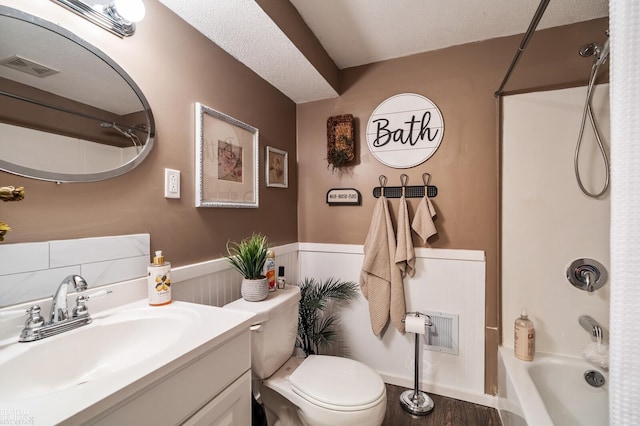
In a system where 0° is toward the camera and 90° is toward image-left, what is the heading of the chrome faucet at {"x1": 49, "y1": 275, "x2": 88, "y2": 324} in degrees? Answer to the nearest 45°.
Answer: approximately 315°

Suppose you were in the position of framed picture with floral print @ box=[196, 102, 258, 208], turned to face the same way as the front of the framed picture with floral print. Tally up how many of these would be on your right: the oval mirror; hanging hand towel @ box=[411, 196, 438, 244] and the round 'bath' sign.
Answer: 1

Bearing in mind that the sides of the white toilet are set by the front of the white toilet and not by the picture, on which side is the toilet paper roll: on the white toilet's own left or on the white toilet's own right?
on the white toilet's own left

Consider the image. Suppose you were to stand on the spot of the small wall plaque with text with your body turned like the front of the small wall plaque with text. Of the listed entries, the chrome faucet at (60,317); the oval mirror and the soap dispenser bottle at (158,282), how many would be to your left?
0

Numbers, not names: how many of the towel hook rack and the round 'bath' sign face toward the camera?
2

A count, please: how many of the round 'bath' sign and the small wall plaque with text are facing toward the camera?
2

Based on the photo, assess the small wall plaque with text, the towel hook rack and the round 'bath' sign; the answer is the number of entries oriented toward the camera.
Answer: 3

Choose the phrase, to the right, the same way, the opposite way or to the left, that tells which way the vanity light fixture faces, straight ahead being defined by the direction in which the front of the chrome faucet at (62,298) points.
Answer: the same way

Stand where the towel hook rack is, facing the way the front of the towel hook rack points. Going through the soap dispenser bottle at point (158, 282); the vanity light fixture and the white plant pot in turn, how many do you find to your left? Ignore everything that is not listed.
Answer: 0

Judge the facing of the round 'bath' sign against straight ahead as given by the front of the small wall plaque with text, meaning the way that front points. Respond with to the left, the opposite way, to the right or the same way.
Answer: the same way

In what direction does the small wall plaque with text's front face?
toward the camera

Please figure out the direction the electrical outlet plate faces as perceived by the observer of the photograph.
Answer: facing the viewer and to the right of the viewer

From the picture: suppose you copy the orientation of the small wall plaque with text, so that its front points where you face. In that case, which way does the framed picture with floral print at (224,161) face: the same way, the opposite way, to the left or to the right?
to the left

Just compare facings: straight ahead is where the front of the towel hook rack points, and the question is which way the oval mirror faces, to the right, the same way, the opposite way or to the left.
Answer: to the left

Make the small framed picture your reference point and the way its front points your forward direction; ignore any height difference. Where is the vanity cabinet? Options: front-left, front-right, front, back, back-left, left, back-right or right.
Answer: front-right

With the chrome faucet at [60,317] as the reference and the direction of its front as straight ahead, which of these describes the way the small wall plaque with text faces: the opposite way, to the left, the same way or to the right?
to the right

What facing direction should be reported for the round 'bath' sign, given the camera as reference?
facing the viewer
